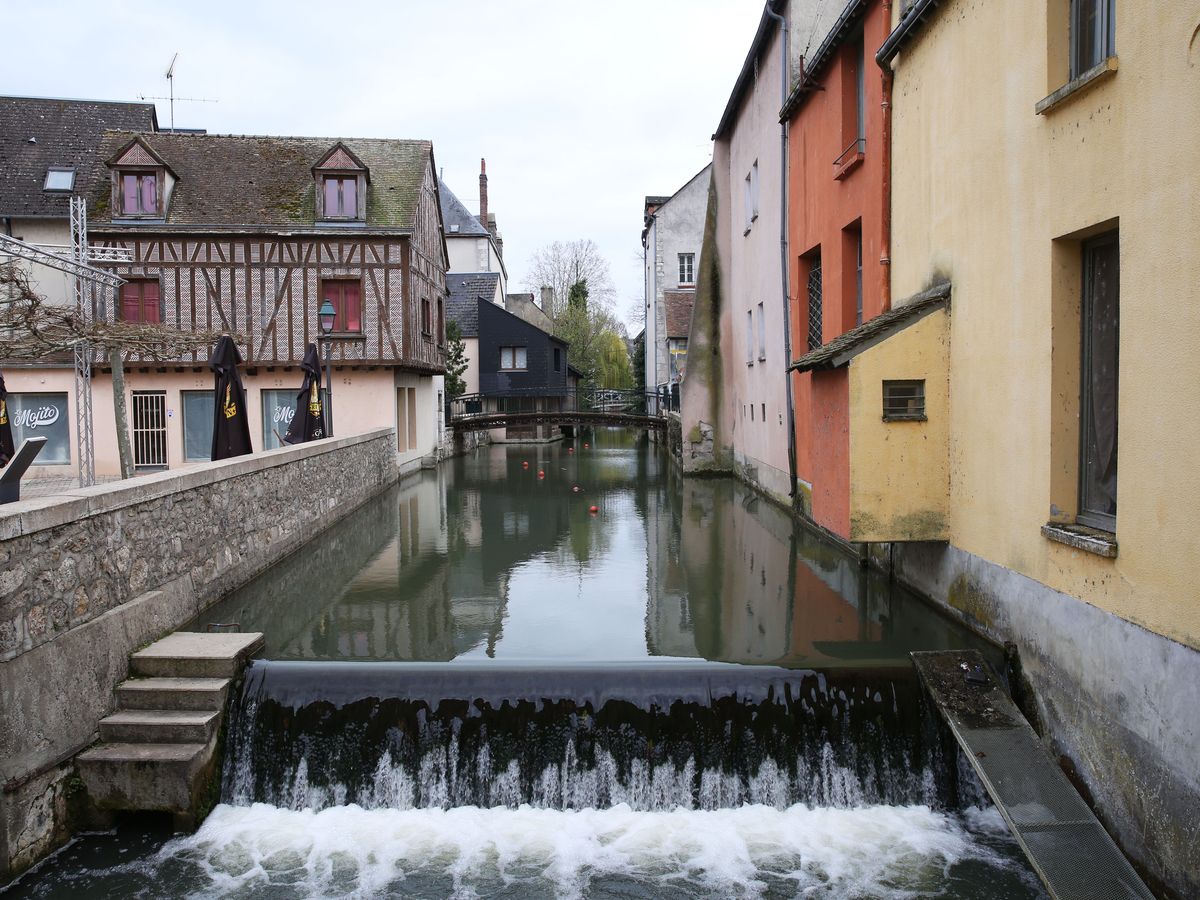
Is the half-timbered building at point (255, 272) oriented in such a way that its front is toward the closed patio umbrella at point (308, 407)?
yes

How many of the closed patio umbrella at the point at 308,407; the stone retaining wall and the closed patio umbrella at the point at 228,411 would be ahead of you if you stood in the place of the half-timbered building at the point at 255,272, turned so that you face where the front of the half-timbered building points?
3

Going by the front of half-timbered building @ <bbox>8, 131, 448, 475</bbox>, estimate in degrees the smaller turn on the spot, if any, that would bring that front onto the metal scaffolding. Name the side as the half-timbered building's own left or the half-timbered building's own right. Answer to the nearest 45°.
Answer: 0° — it already faces it

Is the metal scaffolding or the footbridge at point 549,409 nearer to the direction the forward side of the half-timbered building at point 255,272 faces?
the metal scaffolding

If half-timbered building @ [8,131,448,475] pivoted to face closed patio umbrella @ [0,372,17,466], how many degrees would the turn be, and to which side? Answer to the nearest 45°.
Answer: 0° — it already faces it

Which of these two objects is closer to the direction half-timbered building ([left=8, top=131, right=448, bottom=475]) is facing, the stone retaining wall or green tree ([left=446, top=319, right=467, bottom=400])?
the stone retaining wall

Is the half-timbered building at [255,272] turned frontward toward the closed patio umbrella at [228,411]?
yes

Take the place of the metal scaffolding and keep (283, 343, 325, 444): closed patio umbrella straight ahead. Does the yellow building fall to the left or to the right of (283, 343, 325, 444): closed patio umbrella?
right

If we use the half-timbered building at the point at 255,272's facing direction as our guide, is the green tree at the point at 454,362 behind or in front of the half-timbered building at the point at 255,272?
behind

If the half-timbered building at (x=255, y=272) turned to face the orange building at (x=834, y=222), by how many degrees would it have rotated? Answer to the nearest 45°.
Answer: approximately 45° to its left

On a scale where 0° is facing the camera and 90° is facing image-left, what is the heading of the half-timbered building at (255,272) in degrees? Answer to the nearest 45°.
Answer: approximately 0°

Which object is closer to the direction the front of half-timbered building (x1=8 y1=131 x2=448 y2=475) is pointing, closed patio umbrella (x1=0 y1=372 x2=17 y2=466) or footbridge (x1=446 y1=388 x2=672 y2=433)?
the closed patio umbrella

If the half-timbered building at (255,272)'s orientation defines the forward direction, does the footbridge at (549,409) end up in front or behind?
behind

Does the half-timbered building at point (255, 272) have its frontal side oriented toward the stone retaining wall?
yes

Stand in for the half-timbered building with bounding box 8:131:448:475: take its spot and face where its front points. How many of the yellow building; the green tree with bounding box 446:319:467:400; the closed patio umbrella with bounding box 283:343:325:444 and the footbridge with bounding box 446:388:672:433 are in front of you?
2
